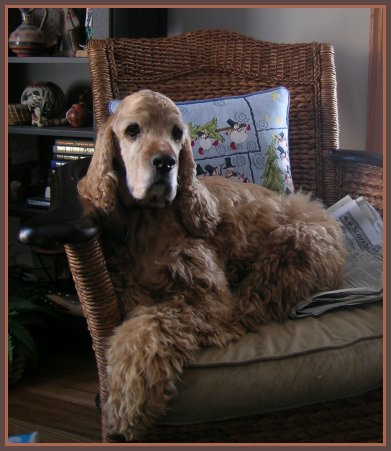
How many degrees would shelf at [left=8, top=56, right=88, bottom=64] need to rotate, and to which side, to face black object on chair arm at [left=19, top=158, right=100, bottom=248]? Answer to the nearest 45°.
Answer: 0° — it already faces it

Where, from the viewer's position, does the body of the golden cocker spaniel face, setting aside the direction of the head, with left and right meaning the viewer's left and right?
facing the viewer and to the left of the viewer

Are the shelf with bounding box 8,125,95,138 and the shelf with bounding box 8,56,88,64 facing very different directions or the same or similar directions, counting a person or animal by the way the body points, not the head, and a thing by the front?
same or similar directions

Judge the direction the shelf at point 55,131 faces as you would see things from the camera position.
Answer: facing the viewer

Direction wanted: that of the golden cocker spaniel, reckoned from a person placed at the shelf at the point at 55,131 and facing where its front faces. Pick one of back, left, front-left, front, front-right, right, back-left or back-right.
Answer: front

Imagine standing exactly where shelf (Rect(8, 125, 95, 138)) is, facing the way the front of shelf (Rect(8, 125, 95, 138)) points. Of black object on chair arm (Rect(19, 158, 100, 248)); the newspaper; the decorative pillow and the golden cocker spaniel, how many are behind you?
0

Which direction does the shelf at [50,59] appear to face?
toward the camera

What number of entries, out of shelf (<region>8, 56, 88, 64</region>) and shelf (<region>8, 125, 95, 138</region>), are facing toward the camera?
2
